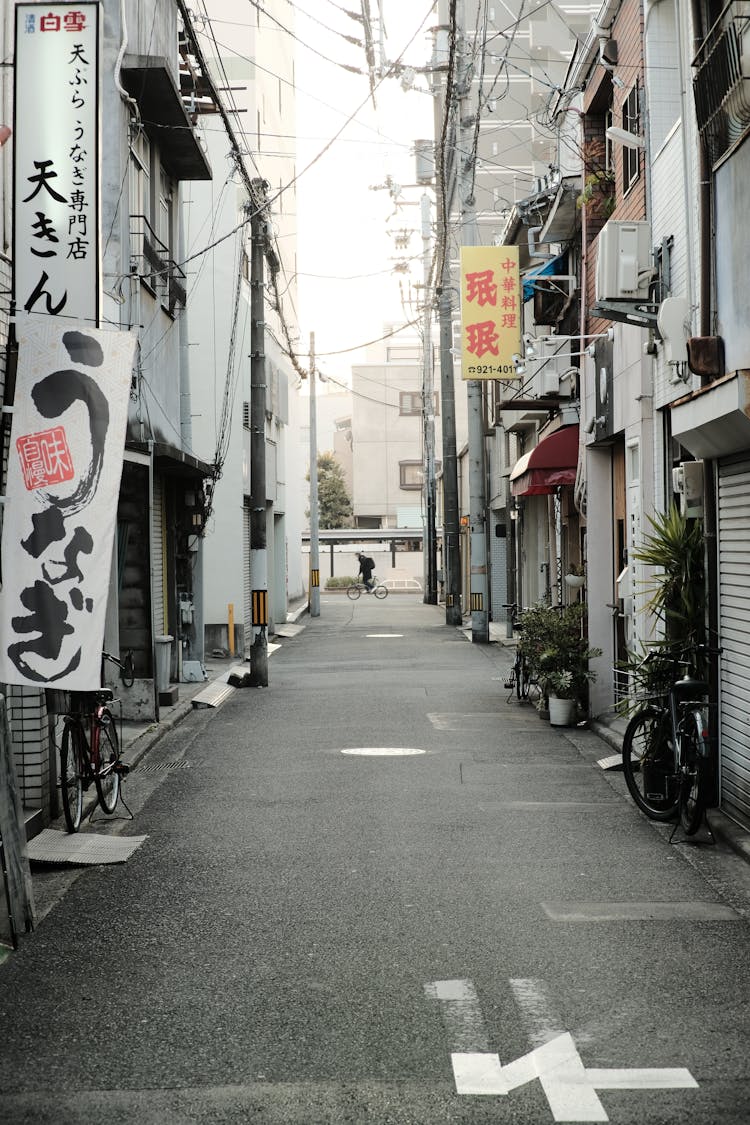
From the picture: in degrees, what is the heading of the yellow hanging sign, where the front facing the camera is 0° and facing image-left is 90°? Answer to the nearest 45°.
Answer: approximately 0°

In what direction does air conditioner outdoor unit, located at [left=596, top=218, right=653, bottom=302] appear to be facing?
to the viewer's left

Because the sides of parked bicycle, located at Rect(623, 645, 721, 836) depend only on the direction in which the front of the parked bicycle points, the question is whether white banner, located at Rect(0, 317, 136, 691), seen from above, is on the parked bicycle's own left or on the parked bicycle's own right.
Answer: on the parked bicycle's own left

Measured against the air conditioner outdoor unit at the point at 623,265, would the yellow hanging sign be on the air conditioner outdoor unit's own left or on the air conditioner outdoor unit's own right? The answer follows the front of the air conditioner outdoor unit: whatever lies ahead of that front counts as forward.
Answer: on the air conditioner outdoor unit's own right

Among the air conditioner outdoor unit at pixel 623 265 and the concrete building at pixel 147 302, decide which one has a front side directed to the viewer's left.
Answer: the air conditioner outdoor unit

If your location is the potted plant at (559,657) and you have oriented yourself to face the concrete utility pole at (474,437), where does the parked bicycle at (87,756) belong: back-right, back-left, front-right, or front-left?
back-left

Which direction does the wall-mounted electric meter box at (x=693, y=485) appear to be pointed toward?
to the viewer's left
